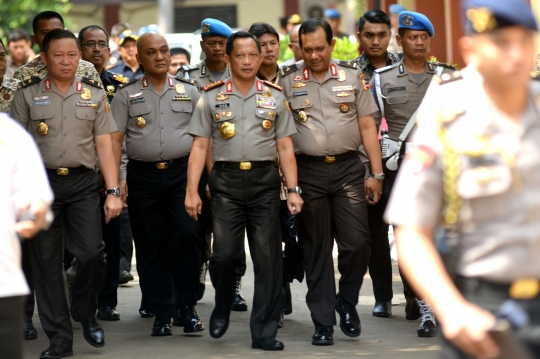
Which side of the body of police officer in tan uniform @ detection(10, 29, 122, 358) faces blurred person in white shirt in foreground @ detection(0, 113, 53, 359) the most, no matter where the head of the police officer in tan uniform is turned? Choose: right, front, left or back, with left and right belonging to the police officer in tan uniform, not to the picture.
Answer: front

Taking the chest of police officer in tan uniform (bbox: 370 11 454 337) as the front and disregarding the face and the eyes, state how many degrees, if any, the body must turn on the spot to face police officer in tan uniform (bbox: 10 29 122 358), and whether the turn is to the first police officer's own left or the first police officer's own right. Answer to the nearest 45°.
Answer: approximately 45° to the first police officer's own right

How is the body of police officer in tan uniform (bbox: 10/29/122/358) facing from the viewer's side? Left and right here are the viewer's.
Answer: facing the viewer

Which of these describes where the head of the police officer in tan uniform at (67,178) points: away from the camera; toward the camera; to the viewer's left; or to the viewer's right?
toward the camera

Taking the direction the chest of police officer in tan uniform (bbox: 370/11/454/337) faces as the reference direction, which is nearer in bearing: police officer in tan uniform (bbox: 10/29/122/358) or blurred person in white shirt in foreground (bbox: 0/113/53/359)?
the blurred person in white shirt in foreground

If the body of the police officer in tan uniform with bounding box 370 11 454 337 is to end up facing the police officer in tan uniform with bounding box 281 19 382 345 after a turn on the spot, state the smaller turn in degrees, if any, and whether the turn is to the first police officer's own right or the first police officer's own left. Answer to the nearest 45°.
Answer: approximately 45° to the first police officer's own right

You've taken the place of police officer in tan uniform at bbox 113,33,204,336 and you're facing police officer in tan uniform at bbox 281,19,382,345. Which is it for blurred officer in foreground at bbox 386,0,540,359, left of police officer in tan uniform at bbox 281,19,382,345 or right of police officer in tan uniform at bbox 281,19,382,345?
right

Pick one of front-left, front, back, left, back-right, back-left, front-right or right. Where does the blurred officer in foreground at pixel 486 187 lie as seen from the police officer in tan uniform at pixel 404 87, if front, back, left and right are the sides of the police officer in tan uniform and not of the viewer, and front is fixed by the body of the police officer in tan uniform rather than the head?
front

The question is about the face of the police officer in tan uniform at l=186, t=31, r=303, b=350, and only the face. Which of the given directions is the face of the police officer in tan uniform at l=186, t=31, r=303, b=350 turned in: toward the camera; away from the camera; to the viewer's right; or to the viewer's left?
toward the camera

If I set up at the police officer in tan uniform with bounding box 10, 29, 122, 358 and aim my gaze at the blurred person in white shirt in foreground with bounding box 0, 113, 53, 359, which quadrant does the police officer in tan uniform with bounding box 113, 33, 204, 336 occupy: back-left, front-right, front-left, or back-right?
back-left

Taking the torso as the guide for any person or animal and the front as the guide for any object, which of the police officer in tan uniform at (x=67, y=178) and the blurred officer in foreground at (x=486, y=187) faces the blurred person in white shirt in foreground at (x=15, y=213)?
the police officer in tan uniform

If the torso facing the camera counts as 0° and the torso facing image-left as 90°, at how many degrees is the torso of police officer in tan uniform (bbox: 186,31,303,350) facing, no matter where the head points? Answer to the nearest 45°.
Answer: approximately 0°

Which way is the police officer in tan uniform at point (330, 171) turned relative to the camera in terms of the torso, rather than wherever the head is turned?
toward the camera

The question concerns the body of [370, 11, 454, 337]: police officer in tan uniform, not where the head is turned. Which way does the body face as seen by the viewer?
toward the camera

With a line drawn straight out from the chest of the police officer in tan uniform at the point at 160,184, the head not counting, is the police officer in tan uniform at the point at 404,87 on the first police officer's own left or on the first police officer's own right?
on the first police officer's own left
